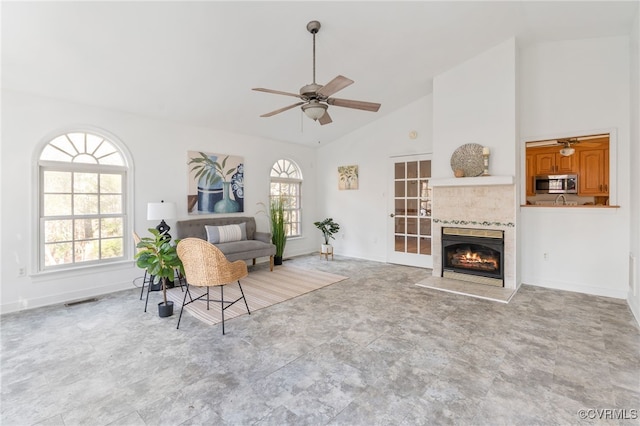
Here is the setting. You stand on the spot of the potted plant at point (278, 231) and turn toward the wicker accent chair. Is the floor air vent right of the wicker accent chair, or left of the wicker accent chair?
right

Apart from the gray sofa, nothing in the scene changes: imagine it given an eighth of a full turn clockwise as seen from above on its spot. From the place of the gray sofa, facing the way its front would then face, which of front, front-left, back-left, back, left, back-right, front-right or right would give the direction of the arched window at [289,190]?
back-left

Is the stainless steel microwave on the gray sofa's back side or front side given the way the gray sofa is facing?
on the front side

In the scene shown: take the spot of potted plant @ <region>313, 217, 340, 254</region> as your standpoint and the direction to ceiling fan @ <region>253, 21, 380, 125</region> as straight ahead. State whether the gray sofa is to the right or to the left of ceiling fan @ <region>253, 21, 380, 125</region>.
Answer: right

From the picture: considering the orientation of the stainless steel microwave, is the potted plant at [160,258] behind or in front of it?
in front

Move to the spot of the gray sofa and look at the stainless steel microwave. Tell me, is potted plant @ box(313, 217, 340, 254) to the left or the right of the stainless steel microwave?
left

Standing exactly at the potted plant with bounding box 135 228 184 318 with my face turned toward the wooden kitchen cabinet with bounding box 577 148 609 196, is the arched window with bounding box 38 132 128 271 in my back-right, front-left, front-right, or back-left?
back-left

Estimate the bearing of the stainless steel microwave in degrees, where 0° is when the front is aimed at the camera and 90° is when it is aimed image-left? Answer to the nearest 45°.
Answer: approximately 0°
